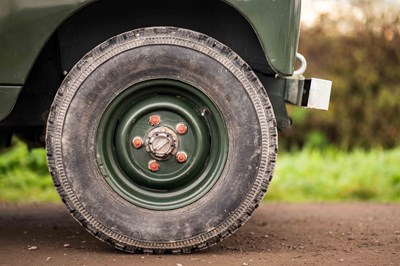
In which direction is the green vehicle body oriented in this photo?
to the viewer's right
